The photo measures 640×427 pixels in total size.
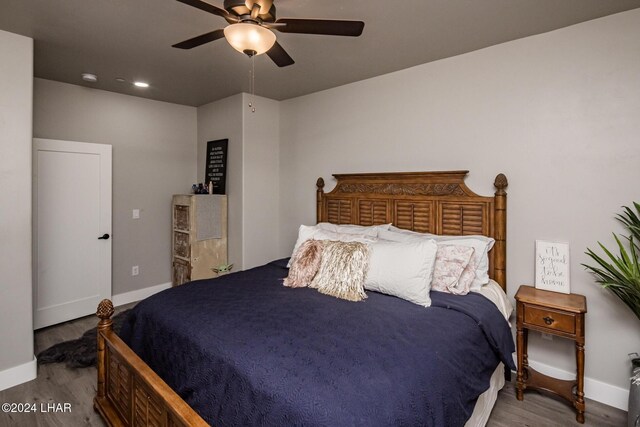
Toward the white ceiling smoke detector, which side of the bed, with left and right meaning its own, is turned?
right

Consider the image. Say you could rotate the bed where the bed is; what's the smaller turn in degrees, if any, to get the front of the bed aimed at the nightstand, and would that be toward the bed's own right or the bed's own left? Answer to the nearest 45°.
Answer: approximately 135° to the bed's own left

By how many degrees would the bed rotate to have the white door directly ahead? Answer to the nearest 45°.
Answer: approximately 90° to its right

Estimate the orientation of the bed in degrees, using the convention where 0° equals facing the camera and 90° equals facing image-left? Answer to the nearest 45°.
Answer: approximately 45°
